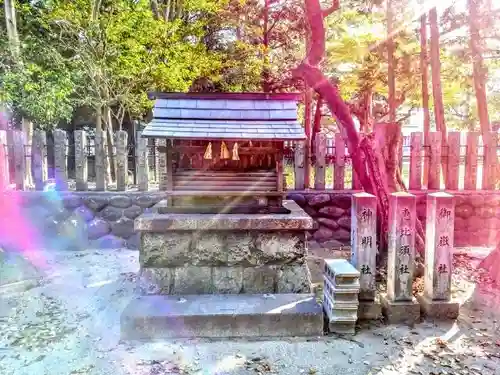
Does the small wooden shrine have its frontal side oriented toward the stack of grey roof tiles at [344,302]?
no

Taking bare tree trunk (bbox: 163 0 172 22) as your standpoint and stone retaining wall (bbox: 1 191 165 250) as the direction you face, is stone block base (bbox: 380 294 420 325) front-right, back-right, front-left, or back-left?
front-left

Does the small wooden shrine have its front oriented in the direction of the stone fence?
no

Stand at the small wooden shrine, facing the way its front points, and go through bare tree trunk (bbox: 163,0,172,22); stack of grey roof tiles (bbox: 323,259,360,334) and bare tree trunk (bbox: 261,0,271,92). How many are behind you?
2

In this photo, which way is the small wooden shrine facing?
toward the camera

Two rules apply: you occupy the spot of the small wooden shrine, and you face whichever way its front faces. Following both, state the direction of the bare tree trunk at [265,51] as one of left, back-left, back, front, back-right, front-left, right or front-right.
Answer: back

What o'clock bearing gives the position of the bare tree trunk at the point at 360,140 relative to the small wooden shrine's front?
The bare tree trunk is roughly at 8 o'clock from the small wooden shrine.

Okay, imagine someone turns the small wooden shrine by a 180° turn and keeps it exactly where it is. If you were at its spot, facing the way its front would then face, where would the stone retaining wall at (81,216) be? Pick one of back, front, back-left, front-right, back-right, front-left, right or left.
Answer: front-left

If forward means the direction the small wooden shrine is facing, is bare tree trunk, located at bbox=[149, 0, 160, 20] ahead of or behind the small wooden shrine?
behind

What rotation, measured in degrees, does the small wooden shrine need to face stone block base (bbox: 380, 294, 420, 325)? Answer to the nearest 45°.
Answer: approximately 45° to its left

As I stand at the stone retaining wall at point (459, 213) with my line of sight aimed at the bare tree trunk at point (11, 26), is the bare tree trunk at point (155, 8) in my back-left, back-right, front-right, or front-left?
front-right

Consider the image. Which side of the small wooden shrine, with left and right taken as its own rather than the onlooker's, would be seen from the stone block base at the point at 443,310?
left

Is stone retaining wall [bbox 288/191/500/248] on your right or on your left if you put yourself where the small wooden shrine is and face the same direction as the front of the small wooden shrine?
on your left

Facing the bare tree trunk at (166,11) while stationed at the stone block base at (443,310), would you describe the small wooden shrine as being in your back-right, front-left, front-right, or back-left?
front-left

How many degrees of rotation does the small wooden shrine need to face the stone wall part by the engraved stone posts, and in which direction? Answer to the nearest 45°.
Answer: approximately 135° to its left

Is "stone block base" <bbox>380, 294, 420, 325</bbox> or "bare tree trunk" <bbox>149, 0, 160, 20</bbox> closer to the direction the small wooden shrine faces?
the stone block base
